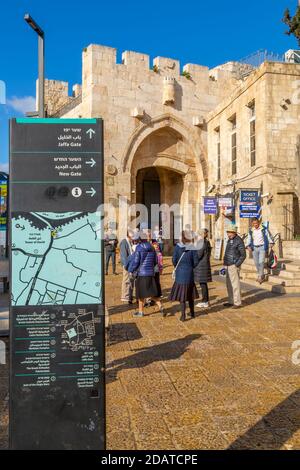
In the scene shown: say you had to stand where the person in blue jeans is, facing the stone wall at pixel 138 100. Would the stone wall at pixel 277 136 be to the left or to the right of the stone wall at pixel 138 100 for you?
right

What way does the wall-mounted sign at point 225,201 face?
toward the camera

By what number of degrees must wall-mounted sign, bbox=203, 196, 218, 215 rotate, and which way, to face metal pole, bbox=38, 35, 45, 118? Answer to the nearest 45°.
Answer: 0° — it already faces it

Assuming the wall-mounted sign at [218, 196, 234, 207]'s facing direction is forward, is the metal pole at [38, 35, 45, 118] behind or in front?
in front

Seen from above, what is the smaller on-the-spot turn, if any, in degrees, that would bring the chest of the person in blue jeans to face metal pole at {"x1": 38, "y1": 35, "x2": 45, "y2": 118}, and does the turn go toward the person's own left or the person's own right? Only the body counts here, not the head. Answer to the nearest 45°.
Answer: approximately 45° to the person's own right

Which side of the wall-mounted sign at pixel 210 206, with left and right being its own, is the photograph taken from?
front

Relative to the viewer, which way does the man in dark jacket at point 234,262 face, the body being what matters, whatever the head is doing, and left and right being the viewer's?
facing the viewer and to the left of the viewer

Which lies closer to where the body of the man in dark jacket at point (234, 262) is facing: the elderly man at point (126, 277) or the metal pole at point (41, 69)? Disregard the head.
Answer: the elderly man

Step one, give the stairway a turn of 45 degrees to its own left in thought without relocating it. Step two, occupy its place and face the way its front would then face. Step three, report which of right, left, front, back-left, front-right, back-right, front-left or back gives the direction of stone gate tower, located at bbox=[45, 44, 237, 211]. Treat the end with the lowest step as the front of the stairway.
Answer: back-right

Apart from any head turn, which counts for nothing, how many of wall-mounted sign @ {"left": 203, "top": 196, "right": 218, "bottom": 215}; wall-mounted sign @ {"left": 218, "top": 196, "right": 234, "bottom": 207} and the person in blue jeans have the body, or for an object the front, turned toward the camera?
3

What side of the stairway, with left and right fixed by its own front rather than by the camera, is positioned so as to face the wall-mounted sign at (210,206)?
right

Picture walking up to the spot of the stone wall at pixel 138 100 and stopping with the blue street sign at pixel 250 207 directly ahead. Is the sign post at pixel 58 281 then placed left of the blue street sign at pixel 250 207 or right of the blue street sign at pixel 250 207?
right
